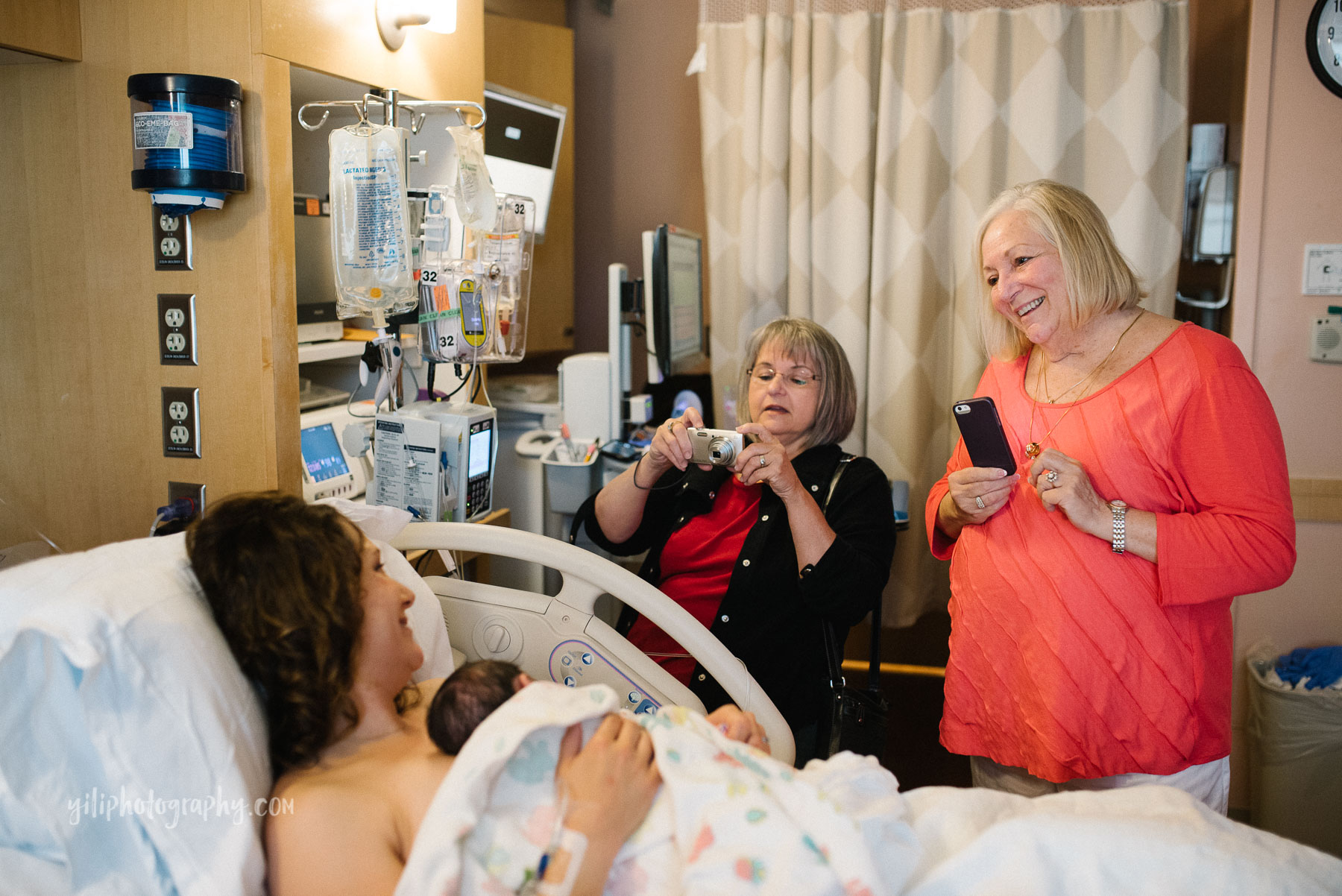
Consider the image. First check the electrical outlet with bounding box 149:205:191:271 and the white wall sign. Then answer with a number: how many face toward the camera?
2

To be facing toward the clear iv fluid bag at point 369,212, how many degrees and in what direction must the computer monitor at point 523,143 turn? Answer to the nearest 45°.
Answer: approximately 45° to its right

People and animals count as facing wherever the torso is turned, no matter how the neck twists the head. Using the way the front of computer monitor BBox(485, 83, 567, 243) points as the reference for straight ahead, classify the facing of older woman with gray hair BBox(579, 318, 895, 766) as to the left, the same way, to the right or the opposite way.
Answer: to the right

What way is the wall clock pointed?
toward the camera

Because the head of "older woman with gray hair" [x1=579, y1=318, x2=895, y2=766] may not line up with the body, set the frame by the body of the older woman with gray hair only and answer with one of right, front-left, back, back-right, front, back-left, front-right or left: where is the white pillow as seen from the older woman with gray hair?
front

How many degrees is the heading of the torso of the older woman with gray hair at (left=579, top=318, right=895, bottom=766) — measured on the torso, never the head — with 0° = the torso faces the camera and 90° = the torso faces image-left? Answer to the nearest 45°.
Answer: approximately 45°

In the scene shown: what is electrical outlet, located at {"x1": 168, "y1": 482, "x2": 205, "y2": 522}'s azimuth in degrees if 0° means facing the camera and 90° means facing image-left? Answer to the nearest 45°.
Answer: approximately 0°

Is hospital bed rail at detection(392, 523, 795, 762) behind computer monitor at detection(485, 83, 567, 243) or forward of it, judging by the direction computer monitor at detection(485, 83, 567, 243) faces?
forward

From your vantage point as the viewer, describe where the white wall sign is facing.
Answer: facing the viewer

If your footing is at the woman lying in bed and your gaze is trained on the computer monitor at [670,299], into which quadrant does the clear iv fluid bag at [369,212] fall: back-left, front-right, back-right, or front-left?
front-left

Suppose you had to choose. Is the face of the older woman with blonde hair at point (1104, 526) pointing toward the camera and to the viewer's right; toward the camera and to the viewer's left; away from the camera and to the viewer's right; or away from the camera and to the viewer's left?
toward the camera and to the viewer's left

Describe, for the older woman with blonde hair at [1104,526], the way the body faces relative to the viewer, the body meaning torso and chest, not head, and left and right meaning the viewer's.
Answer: facing the viewer and to the left of the viewer

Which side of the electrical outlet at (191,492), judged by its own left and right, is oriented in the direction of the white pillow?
front

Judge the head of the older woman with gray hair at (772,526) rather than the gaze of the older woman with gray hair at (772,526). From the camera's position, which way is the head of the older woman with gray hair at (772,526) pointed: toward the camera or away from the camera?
toward the camera

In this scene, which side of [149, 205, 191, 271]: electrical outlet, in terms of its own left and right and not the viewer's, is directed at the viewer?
front

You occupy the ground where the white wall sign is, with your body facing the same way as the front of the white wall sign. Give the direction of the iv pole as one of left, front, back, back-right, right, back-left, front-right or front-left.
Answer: front-right
